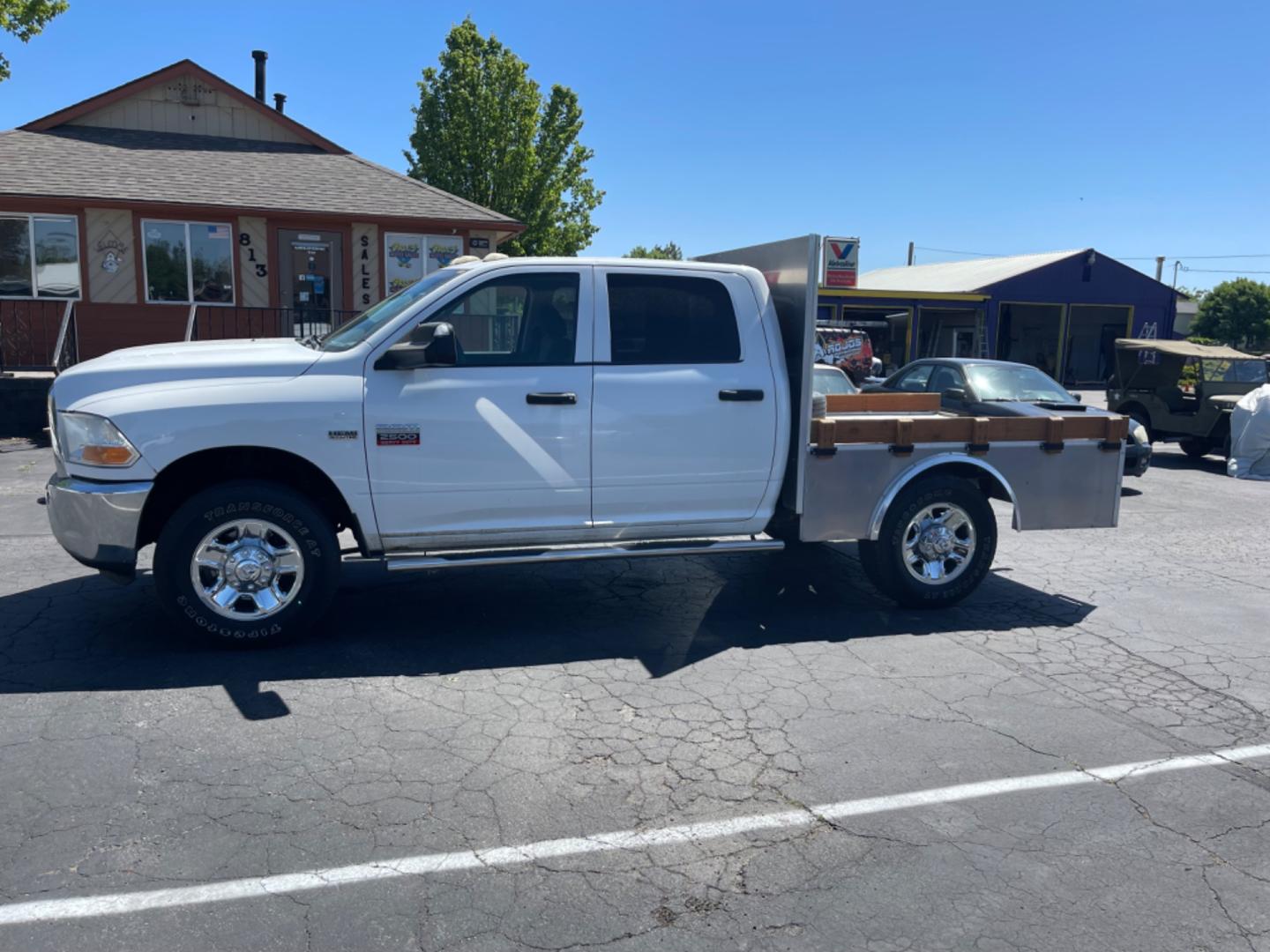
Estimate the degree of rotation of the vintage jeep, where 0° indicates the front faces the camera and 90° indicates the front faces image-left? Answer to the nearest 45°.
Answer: approximately 315°

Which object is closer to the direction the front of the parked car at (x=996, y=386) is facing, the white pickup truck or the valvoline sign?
the white pickup truck

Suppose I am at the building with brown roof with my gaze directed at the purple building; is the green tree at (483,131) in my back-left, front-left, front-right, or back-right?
front-left

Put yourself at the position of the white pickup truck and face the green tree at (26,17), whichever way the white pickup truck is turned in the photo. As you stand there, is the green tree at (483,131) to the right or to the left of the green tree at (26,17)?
right

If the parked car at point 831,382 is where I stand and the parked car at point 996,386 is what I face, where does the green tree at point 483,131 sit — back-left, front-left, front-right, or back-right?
back-left

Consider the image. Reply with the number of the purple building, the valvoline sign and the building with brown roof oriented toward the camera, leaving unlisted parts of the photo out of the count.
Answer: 3

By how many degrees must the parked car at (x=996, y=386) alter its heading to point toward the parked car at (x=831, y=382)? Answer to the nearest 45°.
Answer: approximately 135° to its right

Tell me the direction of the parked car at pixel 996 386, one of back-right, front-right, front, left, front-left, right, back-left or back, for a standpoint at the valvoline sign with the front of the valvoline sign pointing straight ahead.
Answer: front

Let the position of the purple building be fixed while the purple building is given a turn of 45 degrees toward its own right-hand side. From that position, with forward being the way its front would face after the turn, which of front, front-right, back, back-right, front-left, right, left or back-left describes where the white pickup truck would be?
front-left

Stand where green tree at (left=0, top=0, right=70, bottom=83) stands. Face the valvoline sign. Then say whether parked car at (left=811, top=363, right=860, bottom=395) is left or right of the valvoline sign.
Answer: right

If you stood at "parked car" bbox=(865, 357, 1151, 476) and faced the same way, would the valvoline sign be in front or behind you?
behind

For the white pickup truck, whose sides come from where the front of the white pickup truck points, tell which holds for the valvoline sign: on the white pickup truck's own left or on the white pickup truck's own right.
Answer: on the white pickup truck's own right

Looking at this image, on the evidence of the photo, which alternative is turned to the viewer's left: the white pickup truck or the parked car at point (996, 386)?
the white pickup truck

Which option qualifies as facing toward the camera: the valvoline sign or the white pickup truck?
the valvoline sign

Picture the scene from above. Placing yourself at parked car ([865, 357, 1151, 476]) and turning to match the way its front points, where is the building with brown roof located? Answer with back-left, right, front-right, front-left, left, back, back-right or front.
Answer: back-right

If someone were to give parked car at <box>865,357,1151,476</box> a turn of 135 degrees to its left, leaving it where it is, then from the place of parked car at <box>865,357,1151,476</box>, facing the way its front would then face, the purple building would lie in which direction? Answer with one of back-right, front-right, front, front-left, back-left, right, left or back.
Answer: front

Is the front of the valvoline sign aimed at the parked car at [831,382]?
yes

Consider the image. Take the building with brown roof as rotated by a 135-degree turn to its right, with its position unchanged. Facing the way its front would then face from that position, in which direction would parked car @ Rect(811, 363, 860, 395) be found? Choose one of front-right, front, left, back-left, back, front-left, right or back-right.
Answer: back

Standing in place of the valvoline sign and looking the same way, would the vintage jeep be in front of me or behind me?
in front

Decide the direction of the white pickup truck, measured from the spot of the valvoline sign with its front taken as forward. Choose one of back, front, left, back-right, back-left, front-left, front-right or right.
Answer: front

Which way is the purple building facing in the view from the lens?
facing the viewer
